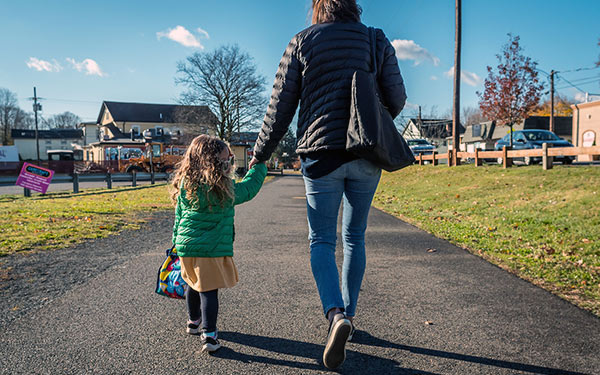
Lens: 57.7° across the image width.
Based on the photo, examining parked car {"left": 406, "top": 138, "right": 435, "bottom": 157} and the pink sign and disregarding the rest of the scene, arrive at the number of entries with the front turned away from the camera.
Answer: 0

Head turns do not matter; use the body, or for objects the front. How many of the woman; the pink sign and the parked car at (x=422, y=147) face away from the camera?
1

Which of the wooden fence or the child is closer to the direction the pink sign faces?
the child

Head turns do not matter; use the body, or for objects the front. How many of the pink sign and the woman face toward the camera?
1

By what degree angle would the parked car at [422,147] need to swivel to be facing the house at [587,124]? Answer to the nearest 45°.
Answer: approximately 90° to its left

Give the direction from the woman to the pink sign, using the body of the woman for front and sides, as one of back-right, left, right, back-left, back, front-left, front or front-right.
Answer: front-left

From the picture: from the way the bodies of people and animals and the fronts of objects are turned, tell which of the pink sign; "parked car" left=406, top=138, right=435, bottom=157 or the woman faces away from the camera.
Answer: the woman

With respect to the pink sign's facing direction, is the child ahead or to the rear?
ahead

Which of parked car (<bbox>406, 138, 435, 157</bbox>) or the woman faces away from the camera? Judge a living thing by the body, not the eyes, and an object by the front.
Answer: the woman

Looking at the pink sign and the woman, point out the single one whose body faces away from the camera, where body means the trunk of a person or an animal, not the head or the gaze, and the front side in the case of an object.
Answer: the woman

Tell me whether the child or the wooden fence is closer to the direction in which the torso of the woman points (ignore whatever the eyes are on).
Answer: the wooden fence

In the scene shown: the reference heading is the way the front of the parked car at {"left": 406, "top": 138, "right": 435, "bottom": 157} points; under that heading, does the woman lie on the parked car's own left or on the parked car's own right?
on the parked car's own right

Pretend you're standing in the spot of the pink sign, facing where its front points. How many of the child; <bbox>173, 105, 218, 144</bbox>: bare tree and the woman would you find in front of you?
2

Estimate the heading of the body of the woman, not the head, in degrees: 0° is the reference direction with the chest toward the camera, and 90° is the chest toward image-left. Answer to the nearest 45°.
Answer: approximately 180°
